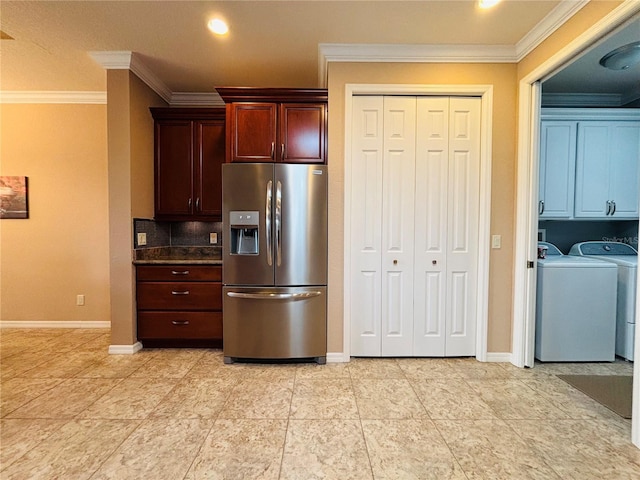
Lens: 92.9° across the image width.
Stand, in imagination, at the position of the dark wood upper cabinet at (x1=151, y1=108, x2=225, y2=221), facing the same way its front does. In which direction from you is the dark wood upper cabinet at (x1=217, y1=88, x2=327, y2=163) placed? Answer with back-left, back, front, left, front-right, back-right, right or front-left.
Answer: front-left

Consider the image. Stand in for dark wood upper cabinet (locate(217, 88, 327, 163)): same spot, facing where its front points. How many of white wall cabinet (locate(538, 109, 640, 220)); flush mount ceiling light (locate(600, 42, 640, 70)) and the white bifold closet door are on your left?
3

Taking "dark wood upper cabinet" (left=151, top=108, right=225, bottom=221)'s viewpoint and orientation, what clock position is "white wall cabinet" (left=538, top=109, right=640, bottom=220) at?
The white wall cabinet is roughly at 10 o'clock from the dark wood upper cabinet.

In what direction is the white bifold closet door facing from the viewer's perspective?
toward the camera

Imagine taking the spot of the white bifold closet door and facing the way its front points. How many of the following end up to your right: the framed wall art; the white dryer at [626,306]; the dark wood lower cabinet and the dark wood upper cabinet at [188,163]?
3

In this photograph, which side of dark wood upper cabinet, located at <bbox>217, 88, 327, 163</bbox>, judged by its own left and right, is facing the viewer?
front

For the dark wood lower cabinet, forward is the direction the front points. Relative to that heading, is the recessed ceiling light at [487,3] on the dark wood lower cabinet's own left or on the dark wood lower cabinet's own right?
on the dark wood lower cabinet's own left

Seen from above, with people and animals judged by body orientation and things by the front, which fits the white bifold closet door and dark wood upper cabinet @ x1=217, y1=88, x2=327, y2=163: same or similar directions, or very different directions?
same or similar directions

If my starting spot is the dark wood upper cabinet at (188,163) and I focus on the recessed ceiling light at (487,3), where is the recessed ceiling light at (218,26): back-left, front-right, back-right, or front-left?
front-right

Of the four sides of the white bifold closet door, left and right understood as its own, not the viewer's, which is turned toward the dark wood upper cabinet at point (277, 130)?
right

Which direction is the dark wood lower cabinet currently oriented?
toward the camera

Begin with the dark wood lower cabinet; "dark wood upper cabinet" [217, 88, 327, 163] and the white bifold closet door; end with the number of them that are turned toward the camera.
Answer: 3
